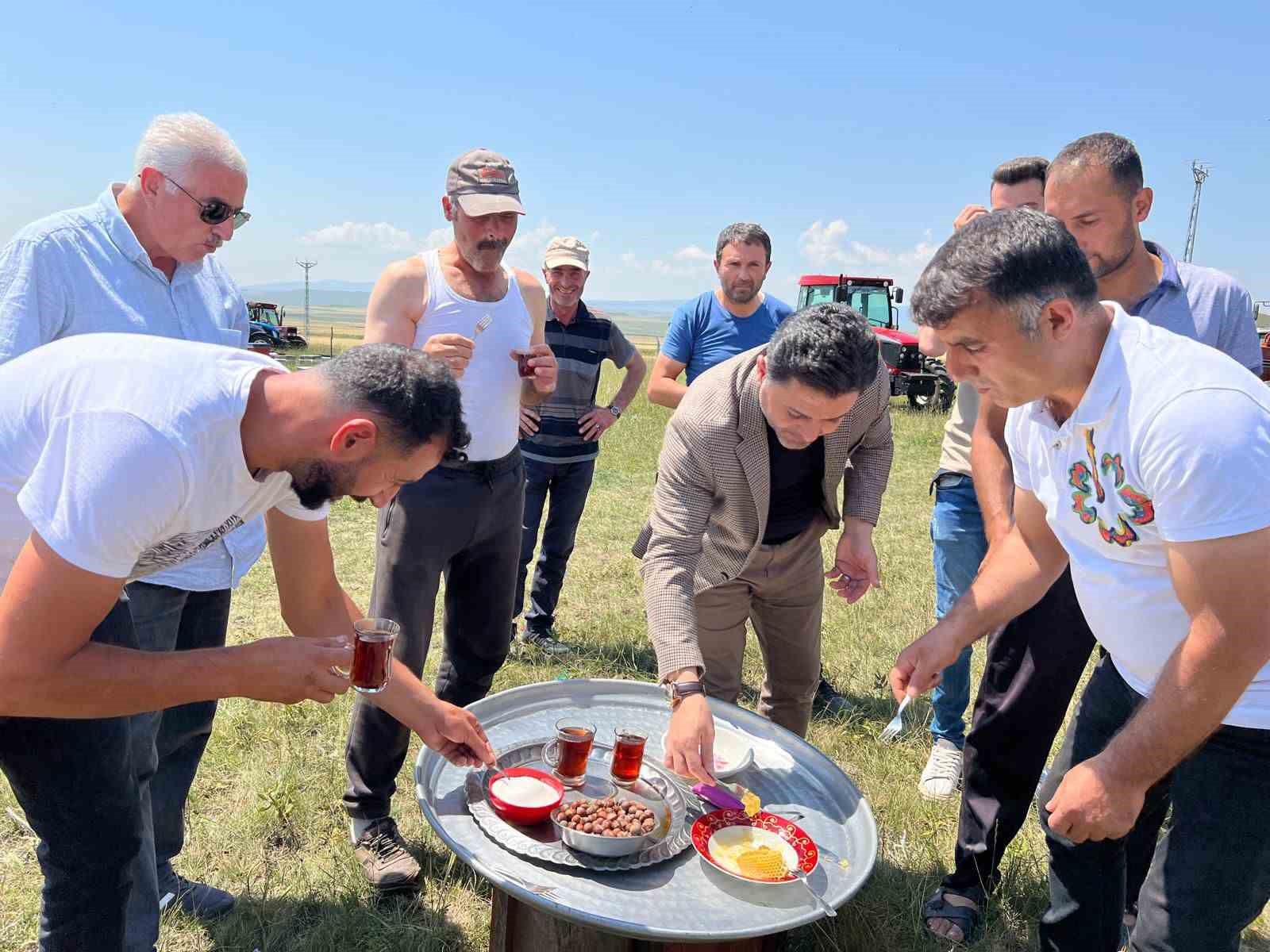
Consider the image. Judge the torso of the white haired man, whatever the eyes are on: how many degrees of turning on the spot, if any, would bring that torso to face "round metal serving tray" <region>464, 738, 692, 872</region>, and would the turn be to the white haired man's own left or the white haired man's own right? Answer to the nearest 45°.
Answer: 0° — they already face it

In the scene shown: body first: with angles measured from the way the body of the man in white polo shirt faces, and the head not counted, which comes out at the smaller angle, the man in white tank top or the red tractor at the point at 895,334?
the man in white tank top

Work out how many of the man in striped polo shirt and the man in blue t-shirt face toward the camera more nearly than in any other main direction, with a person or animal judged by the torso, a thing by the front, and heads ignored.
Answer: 2

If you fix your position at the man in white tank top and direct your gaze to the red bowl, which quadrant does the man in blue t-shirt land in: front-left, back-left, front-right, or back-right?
back-left

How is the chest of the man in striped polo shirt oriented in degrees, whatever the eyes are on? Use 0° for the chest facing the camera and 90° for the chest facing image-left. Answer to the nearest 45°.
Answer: approximately 0°

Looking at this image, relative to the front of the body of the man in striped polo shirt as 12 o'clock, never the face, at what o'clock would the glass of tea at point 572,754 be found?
The glass of tea is roughly at 12 o'clock from the man in striped polo shirt.

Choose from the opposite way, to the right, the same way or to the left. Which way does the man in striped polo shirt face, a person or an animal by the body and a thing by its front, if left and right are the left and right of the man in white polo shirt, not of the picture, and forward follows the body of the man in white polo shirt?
to the left

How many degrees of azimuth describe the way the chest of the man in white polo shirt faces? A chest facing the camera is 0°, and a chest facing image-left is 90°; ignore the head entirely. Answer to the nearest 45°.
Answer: approximately 45°

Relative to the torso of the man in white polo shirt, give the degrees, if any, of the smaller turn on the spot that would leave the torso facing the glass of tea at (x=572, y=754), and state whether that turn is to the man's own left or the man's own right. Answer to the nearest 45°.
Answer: approximately 45° to the man's own right

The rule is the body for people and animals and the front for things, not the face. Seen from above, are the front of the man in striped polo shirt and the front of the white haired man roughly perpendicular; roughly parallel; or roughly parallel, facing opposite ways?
roughly perpendicular
